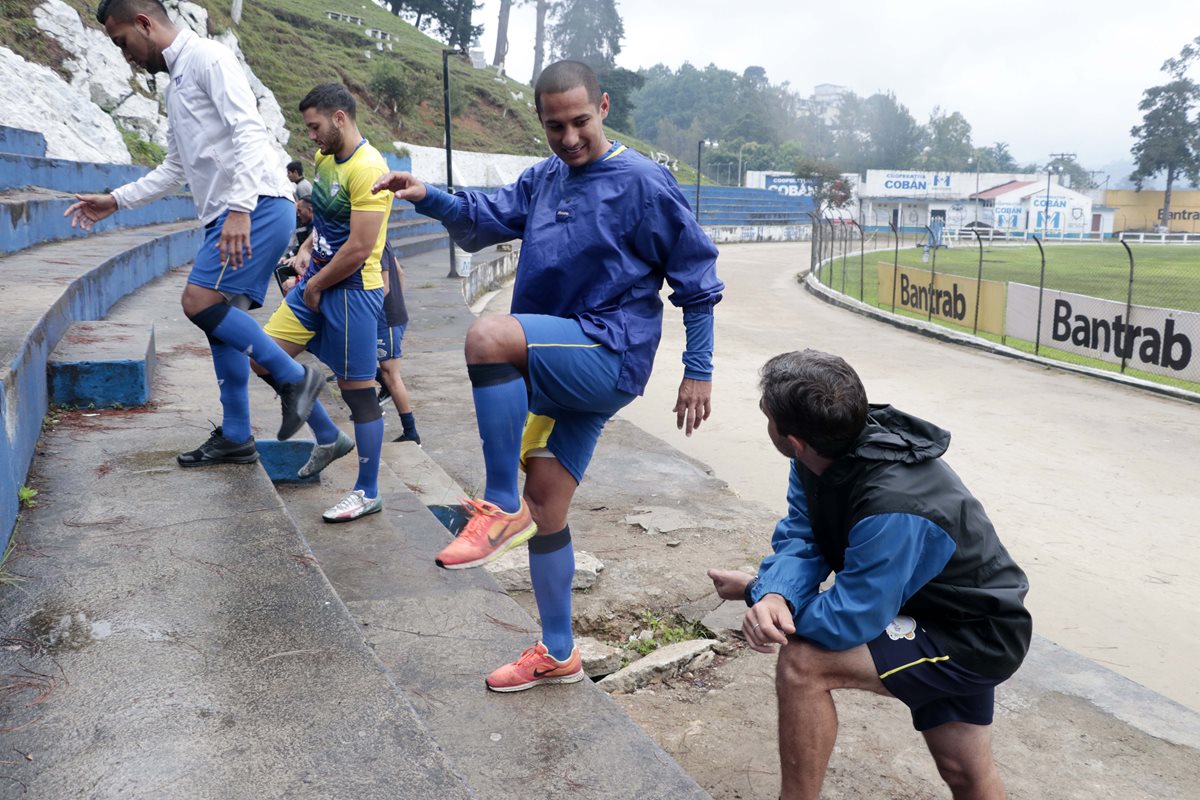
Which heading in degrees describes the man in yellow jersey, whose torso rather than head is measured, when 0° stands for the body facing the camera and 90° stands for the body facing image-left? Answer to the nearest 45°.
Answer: approximately 45°

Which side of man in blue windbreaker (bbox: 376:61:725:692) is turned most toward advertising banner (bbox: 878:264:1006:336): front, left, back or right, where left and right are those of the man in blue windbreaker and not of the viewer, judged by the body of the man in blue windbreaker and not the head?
back

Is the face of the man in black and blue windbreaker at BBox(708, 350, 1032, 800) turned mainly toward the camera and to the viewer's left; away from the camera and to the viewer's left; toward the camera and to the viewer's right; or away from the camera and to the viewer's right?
away from the camera and to the viewer's left

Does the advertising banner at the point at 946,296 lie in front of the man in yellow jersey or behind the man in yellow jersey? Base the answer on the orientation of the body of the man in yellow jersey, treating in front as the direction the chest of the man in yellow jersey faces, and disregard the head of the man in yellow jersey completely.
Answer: behind

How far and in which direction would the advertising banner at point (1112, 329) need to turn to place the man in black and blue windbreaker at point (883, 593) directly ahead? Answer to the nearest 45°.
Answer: approximately 45° to its left

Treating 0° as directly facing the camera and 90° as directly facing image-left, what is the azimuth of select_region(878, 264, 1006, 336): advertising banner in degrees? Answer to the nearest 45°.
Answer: approximately 45°

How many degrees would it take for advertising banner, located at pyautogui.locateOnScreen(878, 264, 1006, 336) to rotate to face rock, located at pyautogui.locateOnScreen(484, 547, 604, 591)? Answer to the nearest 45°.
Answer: approximately 45° to its left

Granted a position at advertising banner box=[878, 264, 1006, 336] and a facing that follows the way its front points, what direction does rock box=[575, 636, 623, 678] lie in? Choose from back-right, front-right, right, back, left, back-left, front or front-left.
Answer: front-left

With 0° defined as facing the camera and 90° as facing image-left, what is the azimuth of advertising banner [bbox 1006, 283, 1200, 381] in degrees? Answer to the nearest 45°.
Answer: approximately 45°

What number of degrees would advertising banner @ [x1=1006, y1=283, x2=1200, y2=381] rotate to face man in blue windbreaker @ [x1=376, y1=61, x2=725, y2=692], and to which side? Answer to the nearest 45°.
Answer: approximately 45° to its left
